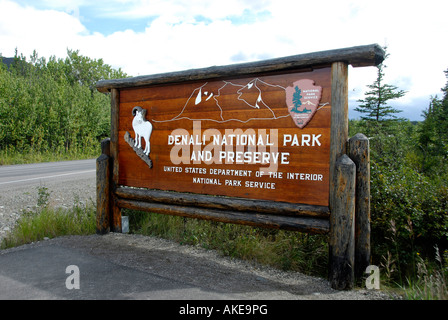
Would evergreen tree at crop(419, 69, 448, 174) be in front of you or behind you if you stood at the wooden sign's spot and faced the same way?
behind

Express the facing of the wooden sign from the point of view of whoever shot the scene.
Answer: facing the viewer and to the left of the viewer
